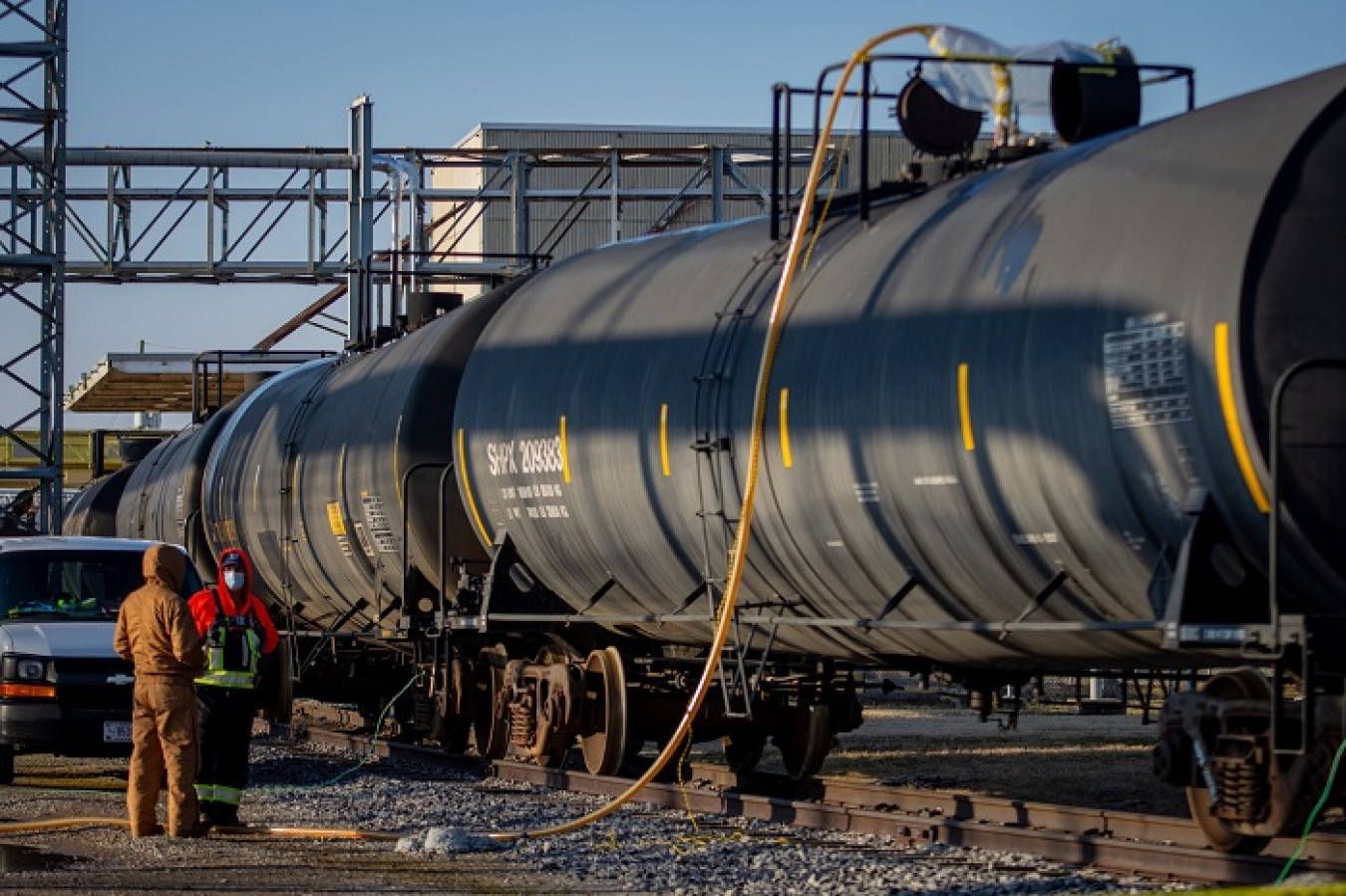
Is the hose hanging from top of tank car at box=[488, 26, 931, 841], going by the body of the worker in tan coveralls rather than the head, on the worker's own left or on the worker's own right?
on the worker's own right

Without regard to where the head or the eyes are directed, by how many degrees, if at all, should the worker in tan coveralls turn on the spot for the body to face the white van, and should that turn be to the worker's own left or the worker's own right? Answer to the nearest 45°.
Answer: approximately 45° to the worker's own left

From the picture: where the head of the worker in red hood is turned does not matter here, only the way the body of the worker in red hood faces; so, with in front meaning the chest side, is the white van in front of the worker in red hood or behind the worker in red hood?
behind

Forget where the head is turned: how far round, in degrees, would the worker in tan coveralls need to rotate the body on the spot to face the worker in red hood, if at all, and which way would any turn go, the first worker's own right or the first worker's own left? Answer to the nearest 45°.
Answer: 0° — they already face them

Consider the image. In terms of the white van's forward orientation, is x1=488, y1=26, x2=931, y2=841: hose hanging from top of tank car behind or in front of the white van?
in front

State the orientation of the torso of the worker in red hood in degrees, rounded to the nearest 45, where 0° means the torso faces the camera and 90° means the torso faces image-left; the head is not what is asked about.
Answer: approximately 0°

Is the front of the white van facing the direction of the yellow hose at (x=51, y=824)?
yes

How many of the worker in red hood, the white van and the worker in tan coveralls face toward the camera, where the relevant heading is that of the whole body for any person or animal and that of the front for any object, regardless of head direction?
2

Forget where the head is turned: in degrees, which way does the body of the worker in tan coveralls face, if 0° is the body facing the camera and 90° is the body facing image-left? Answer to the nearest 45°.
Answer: approximately 225°

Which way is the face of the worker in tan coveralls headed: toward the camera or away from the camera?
away from the camera
